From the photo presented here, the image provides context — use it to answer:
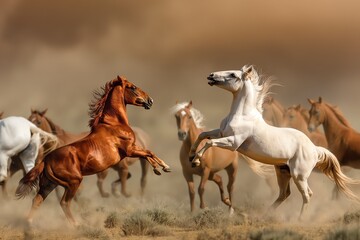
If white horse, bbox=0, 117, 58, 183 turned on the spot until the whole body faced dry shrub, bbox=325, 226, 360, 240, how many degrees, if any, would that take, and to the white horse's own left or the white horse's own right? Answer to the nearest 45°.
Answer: approximately 135° to the white horse's own left

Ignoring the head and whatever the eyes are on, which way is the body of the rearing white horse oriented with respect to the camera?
to the viewer's left

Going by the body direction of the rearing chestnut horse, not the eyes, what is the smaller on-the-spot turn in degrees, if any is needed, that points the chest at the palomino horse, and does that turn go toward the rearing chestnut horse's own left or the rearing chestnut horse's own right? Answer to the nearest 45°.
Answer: approximately 45° to the rearing chestnut horse's own left

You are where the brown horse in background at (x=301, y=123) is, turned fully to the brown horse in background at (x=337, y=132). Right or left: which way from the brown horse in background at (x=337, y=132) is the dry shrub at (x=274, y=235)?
right

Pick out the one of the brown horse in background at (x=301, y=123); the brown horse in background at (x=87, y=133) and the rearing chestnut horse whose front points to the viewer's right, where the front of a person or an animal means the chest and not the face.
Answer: the rearing chestnut horse

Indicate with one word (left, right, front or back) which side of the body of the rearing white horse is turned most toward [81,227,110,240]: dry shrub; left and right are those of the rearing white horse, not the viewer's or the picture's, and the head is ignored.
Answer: front

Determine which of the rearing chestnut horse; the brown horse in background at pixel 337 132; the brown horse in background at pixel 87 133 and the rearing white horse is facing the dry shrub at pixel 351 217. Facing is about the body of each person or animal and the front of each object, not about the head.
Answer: the rearing chestnut horse

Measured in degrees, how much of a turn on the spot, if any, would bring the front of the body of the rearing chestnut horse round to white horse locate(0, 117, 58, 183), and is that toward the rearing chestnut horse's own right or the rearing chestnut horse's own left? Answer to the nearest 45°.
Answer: approximately 135° to the rearing chestnut horse's own left

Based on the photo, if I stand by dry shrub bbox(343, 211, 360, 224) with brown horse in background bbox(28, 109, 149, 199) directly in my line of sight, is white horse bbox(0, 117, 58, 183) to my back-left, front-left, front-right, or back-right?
front-left

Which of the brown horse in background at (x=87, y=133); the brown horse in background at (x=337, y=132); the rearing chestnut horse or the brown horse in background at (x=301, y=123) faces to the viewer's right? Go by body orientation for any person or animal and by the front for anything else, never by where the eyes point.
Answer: the rearing chestnut horse

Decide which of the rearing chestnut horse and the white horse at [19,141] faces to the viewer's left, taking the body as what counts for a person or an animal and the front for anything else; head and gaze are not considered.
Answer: the white horse

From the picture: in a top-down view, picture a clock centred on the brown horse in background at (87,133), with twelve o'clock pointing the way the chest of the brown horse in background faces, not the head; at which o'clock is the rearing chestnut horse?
The rearing chestnut horse is roughly at 9 o'clock from the brown horse in background.

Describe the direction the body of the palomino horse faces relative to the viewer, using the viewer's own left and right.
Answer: facing the viewer and to the left of the viewer

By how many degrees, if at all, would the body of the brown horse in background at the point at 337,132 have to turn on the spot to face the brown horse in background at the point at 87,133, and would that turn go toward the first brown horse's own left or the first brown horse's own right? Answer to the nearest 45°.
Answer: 0° — it already faces it

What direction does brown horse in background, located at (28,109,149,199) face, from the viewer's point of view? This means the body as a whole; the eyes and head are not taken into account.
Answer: to the viewer's left

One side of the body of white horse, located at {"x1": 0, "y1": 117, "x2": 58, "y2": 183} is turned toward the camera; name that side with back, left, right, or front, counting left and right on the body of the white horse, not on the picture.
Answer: left

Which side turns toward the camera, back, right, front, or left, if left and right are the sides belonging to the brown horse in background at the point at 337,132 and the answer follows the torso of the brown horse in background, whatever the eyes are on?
left

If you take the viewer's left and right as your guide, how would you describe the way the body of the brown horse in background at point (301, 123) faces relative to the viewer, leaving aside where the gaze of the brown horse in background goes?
facing to the left of the viewer
